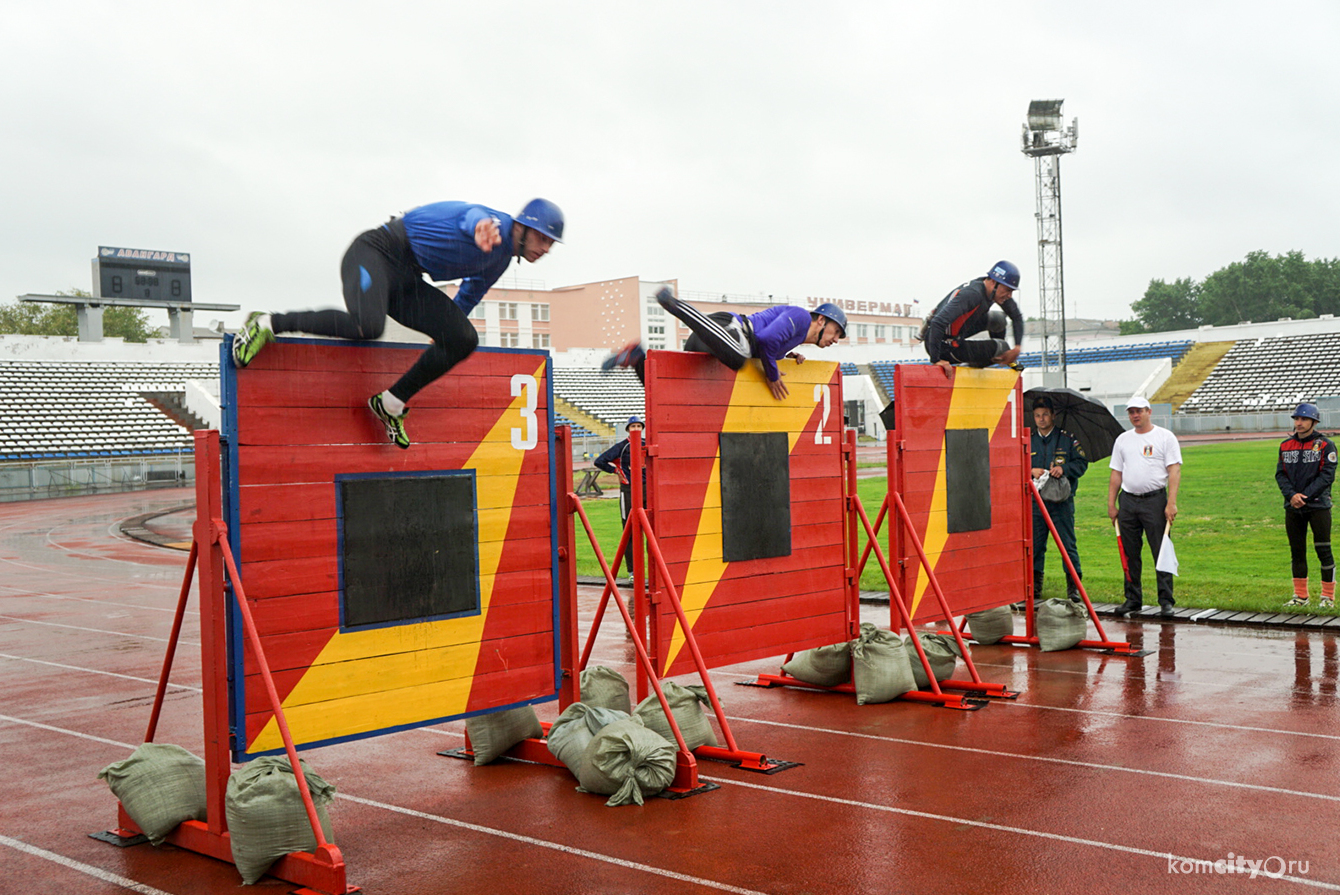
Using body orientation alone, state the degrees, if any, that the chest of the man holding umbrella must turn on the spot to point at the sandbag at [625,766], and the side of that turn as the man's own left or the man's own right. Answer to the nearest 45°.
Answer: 0° — they already face it

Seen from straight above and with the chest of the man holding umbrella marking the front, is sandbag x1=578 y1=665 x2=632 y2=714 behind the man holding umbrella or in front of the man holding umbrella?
in front

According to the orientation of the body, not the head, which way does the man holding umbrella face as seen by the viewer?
toward the camera

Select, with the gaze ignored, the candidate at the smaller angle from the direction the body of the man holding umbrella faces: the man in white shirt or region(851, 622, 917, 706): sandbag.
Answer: the sandbag

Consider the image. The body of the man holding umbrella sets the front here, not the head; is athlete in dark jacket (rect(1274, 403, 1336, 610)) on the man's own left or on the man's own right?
on the man's own left

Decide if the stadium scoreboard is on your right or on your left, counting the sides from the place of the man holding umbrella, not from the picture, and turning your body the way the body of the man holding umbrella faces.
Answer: on your right

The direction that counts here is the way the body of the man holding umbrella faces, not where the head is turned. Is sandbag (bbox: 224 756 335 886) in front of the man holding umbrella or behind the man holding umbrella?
in front

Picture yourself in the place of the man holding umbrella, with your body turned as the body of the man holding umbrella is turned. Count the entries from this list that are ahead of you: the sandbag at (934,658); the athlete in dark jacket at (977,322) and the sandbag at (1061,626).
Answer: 3

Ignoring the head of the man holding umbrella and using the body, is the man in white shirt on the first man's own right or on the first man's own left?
on the first man's own left

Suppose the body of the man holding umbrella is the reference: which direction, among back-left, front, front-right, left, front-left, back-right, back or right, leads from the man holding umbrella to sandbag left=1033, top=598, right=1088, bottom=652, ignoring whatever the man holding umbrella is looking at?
front

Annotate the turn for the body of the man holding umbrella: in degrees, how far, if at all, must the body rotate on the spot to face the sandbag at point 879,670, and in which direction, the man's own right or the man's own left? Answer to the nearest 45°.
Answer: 0° — they already face it

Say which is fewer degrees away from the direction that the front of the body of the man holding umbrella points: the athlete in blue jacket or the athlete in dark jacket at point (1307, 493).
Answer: the athlete in blue jacket

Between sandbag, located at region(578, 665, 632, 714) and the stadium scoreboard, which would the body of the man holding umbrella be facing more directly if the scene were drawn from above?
the sandbag

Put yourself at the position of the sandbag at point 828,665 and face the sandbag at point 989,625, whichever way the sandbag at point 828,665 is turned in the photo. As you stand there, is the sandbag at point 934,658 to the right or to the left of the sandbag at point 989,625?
right
